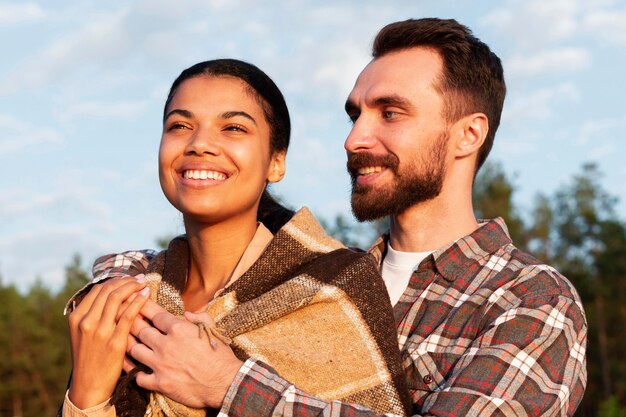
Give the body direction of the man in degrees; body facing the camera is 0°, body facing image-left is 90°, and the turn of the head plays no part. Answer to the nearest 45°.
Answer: approximately 45°

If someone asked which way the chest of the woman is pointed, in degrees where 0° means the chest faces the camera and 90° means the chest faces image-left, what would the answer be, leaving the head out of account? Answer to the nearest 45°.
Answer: approximately 45°
